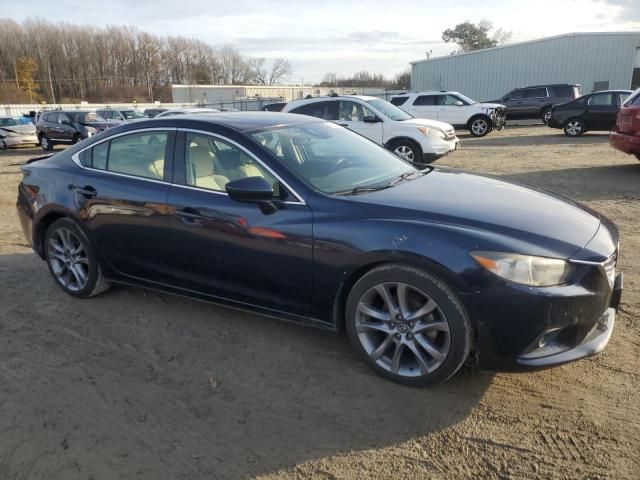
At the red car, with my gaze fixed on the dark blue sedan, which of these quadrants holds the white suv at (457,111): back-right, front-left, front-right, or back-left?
back-right

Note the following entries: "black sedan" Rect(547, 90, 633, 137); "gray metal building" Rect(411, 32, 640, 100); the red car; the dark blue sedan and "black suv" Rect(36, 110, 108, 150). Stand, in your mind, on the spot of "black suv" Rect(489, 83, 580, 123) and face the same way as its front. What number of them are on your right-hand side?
1

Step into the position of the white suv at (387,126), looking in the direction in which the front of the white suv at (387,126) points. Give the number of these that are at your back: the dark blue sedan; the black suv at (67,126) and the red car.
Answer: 1

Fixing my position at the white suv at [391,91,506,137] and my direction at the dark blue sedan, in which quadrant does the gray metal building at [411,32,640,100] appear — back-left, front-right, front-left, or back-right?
back-left

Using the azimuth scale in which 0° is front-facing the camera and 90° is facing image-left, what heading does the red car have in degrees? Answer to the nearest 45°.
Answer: approximately 270°

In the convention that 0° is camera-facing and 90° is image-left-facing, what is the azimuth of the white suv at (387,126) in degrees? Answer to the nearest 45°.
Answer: approximately 315°

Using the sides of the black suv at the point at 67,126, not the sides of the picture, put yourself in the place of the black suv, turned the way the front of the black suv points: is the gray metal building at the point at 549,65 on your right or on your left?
on your left

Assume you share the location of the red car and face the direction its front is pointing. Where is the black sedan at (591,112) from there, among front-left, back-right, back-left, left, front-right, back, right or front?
left

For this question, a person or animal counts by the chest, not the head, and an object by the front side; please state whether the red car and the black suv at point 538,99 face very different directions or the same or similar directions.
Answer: very different directions

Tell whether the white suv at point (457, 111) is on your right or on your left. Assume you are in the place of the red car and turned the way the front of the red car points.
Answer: on your left

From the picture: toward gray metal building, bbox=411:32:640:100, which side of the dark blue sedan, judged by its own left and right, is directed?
left

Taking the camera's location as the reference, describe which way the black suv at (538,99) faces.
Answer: facing to the left of the viewer

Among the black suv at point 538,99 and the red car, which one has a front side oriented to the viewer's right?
the red car

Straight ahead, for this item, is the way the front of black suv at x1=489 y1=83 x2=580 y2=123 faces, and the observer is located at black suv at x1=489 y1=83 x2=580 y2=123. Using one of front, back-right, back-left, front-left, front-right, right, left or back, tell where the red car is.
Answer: left

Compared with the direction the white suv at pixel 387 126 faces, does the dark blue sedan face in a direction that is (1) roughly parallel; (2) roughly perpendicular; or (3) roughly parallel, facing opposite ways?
roughly parallel
